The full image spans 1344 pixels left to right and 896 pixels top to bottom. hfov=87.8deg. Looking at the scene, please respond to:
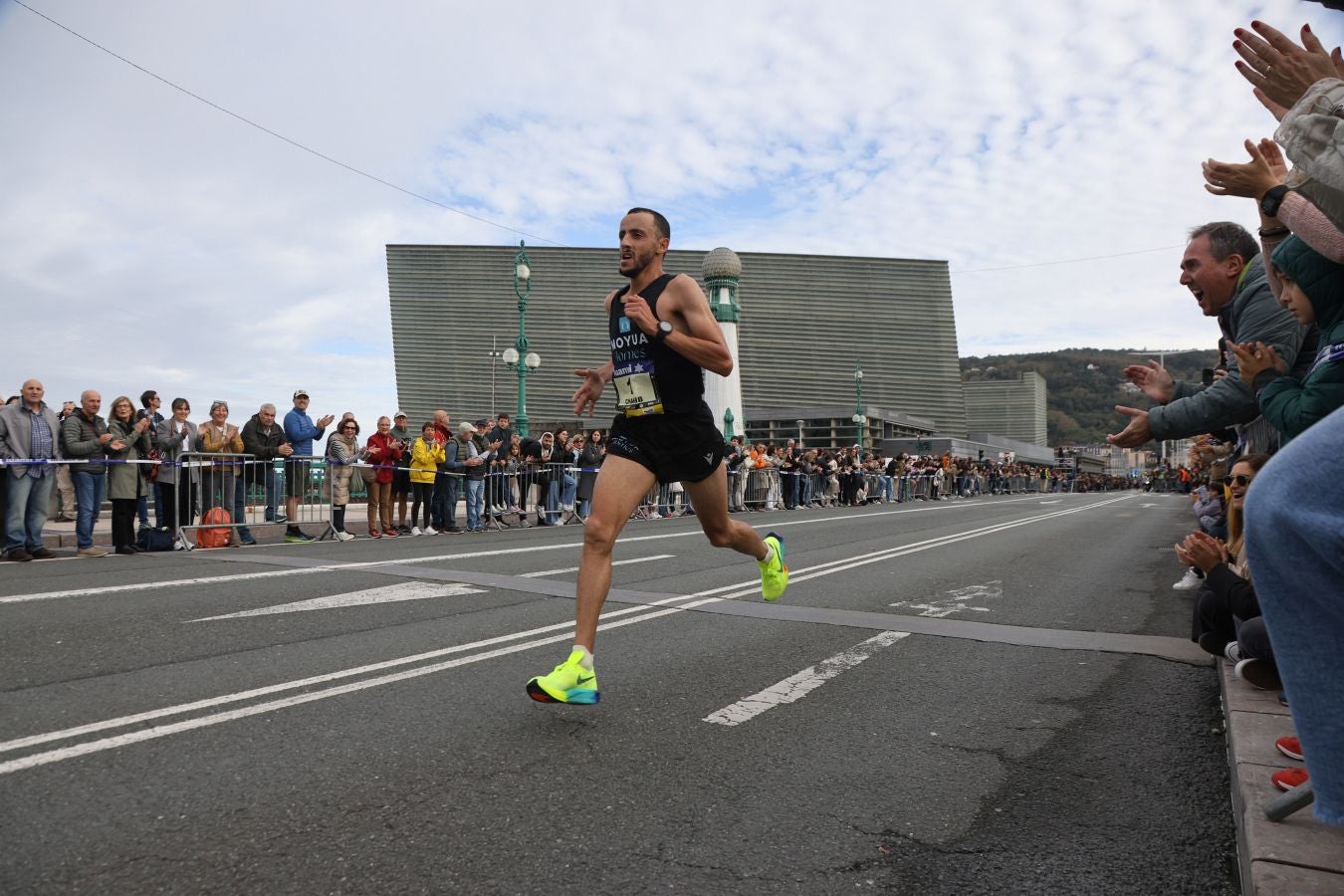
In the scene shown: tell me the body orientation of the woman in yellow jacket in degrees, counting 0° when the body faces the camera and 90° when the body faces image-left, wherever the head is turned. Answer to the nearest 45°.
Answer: approximately 315°

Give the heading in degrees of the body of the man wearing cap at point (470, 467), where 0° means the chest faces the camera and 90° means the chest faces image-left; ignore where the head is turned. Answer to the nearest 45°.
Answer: approximately 315°

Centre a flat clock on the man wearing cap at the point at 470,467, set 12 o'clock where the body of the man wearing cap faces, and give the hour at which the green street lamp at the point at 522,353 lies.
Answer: The green street lamp is roughly at 8 o'clock from the man wearing cap.
